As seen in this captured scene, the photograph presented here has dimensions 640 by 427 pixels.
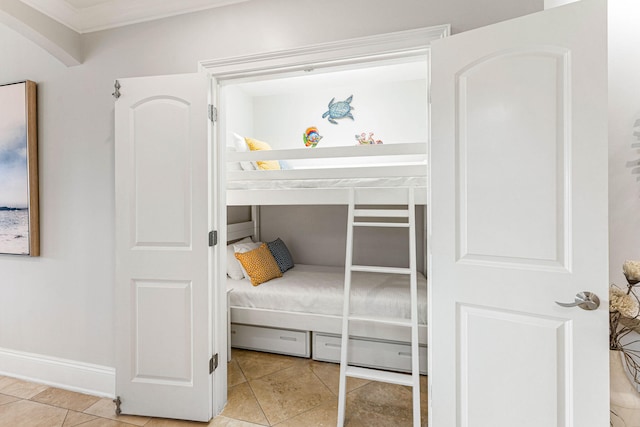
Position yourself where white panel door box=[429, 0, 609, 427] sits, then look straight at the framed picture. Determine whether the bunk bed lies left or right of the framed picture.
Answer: right

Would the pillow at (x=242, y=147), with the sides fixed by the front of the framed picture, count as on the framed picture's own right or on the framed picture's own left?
on the framed picture's own left

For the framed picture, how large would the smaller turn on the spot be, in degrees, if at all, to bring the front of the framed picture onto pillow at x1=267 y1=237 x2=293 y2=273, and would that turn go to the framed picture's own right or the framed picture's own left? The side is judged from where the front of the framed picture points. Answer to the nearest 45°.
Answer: approximately 135° to the framed picture's own left
